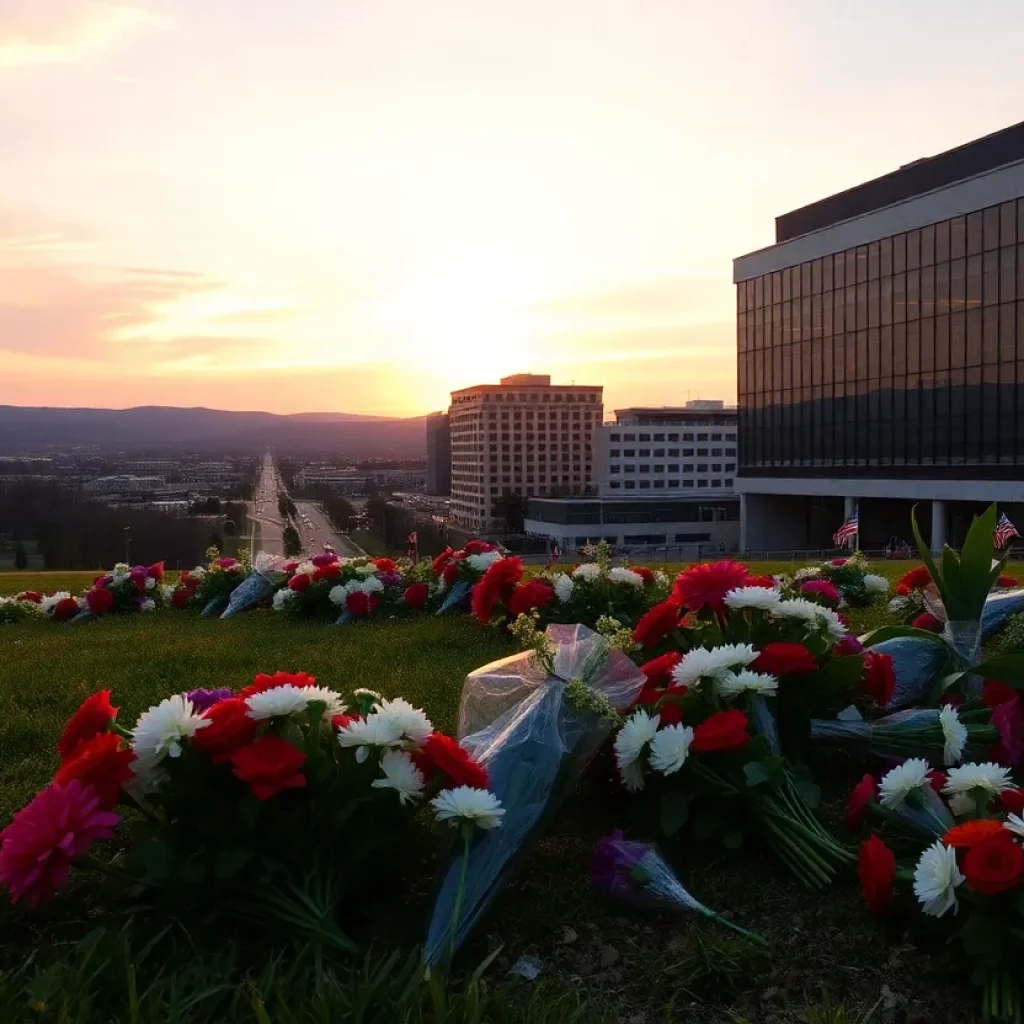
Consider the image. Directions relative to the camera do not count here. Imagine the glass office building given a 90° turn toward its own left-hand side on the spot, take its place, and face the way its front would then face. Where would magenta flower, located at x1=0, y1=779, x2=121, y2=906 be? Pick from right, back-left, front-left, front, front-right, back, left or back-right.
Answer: front-right

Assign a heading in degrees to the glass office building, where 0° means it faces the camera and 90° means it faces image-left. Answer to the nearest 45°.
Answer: approximately 45°

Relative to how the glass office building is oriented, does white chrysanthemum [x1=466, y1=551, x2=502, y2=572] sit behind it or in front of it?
in front

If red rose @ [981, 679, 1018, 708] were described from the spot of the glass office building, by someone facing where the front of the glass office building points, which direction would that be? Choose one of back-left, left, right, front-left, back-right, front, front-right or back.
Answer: front-left

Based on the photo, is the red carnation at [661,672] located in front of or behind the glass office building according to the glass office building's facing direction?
in front

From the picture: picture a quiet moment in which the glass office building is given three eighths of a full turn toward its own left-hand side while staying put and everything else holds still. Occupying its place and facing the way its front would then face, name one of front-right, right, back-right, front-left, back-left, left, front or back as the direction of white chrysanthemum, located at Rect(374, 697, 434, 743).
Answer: right

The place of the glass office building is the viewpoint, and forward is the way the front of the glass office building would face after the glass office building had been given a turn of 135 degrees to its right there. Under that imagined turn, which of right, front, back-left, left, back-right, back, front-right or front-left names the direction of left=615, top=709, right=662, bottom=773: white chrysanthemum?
back

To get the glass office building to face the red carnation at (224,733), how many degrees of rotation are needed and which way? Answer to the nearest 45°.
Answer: approximately 45° to its left

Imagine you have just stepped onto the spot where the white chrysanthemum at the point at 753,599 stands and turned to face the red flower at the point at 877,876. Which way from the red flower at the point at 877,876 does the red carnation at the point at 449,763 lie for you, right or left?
right

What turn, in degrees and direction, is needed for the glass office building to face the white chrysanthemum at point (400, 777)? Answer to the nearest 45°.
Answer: approximately 45° to its left

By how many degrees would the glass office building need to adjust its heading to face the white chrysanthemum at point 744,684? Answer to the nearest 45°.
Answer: approximately 45° to its left

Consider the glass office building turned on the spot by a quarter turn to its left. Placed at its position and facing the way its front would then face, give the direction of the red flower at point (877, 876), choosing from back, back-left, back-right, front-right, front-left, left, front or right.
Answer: front-right

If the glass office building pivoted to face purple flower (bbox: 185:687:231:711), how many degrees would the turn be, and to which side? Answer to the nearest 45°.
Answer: approximately 45° to its left
